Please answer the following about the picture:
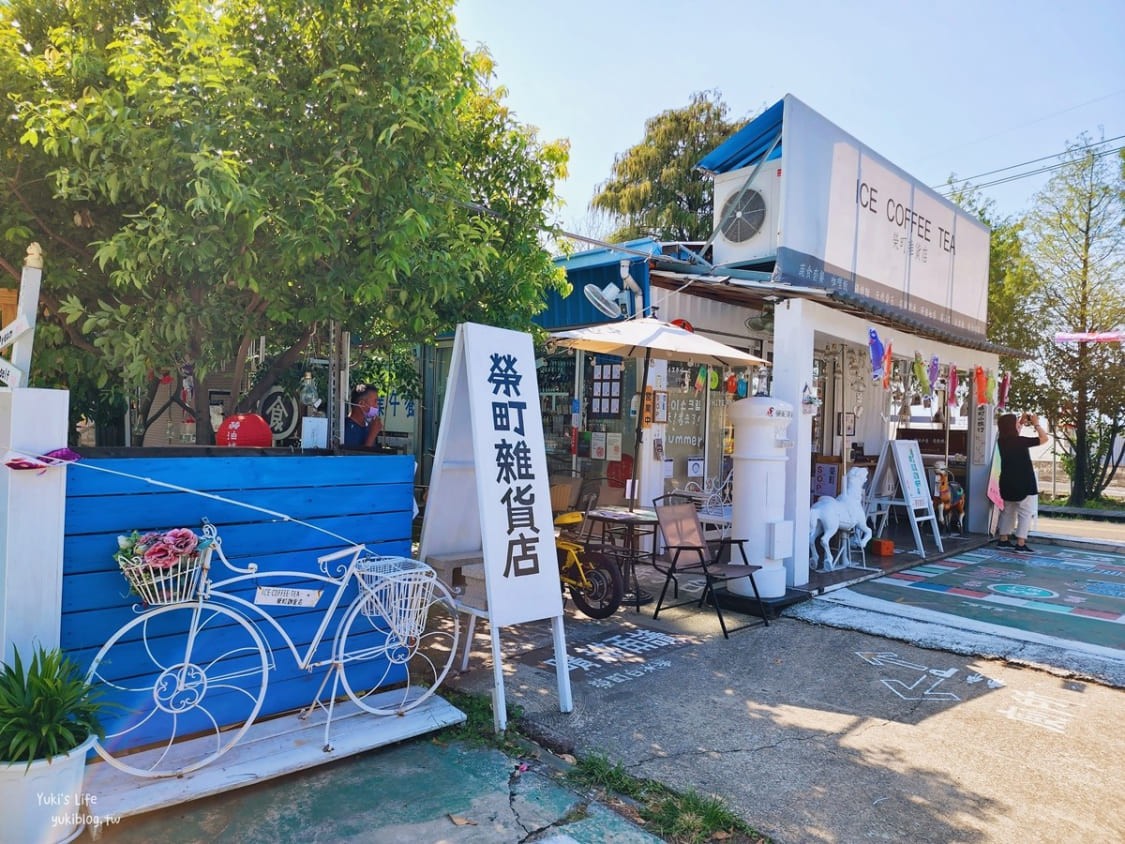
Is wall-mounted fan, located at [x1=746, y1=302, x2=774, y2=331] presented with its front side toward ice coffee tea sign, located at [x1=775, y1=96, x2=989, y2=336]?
no

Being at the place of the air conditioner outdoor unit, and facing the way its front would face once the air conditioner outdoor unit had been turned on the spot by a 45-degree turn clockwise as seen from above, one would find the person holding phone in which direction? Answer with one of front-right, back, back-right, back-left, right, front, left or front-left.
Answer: back-right

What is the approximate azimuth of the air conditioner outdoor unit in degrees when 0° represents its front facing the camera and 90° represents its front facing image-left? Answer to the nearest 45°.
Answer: approximately 45°

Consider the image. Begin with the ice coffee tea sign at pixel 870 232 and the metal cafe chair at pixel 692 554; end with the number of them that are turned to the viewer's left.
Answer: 0

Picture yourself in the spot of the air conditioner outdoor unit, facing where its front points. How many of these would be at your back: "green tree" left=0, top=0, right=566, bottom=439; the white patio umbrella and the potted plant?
0

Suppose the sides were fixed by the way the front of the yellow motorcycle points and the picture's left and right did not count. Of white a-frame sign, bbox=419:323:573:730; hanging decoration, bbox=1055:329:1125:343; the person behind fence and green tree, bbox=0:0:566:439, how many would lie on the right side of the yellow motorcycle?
1

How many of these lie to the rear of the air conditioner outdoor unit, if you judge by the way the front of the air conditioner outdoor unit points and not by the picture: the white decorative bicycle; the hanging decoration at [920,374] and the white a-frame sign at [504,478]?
1

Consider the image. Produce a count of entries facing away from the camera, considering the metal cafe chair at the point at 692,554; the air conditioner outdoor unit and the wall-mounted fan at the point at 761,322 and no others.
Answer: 0

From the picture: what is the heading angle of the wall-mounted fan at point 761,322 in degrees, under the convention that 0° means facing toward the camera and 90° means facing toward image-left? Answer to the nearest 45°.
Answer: approximately 45°

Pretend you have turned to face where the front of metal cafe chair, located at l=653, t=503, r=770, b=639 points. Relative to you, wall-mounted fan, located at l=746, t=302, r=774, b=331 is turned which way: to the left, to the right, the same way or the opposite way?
to the right

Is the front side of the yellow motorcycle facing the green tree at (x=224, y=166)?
no

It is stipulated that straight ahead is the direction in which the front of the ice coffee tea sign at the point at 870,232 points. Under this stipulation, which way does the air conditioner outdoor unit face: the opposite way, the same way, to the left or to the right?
to the right

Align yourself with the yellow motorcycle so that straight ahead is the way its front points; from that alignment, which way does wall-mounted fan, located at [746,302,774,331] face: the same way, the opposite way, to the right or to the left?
to the left

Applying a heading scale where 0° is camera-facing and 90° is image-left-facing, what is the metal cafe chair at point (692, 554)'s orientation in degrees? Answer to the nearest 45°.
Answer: approximately 315°

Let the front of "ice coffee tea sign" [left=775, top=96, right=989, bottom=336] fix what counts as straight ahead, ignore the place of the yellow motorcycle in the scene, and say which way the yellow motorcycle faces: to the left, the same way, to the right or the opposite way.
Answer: the opposite way

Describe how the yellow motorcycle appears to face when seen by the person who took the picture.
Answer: facing away from the viewer and to the left of the viewer
